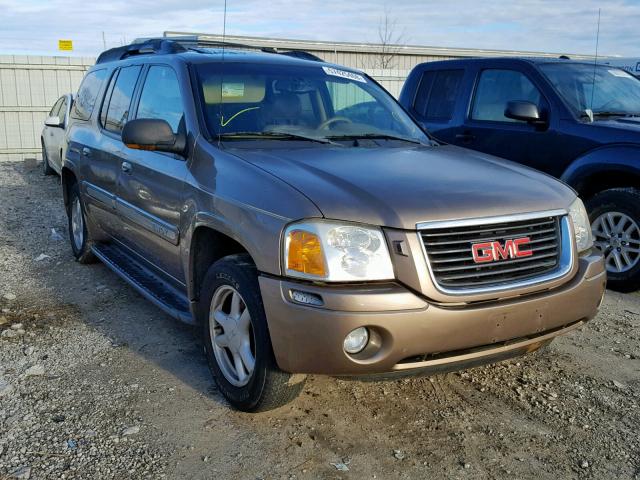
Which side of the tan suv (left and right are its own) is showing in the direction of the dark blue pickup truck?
left

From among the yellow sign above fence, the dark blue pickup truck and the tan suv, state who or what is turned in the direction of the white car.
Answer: the yellow sign above fence

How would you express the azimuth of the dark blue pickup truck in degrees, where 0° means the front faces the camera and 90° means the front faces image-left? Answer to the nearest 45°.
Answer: approximately 315°

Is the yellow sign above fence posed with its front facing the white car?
yes

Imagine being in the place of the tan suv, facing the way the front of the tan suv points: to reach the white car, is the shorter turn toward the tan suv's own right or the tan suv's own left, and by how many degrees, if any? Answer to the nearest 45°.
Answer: approximately 180°

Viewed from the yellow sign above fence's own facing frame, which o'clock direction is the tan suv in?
The tan suv is roughly at 12 o'clock from the yellow sign above fence.

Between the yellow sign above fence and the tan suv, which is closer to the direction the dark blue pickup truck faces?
the tan suv

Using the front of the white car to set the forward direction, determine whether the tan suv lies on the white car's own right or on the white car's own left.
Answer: on the white car's own left

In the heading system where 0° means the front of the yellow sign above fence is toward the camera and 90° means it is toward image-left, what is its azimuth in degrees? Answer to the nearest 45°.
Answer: approximately 0°

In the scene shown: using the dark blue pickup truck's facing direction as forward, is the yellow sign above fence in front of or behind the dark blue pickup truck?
behind

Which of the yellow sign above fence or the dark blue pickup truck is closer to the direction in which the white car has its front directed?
the dark blue pickup truck
